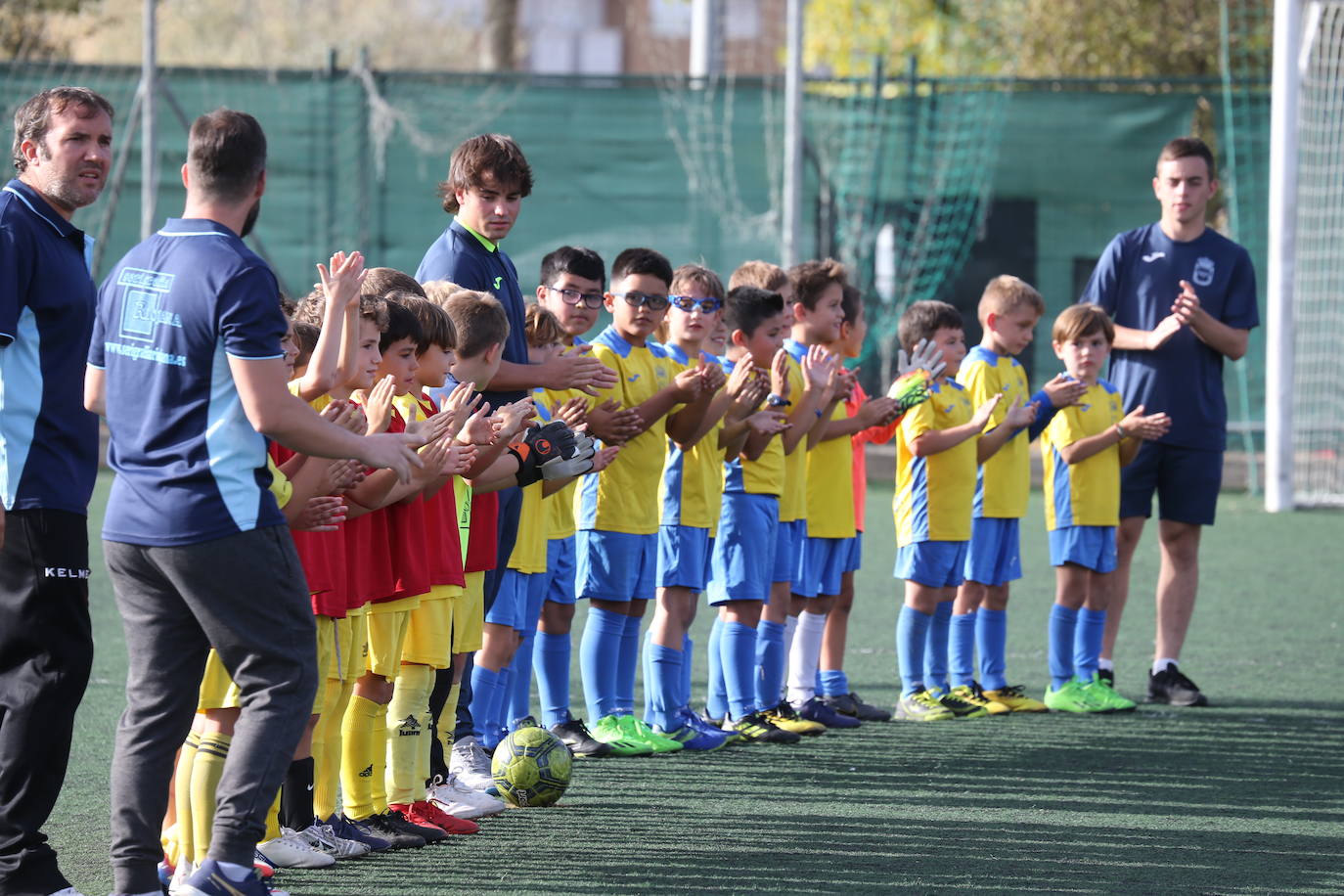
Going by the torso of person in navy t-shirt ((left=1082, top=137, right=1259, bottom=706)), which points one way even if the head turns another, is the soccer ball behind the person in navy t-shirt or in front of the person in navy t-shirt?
in front

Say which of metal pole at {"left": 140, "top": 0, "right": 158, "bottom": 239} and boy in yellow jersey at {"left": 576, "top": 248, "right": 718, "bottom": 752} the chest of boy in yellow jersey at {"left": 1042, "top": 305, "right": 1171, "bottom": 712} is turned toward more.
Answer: the boy in yellow jersey

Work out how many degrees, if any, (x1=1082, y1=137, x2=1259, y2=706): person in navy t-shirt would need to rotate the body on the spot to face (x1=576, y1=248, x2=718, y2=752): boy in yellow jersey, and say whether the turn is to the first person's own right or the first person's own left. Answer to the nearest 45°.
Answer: approximately 45° to the first person's own right

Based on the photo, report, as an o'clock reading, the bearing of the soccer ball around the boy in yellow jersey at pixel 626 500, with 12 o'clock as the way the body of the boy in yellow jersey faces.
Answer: The soccer ball is roughly at 2 o'clock from the boy in yellow jersey.

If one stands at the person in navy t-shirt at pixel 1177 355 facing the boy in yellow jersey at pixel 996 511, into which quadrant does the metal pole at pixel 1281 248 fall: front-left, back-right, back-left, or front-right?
back-right

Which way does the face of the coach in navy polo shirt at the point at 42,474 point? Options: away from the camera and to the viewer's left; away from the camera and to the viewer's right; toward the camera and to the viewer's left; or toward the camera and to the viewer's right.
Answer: toward the camera and to the viewer's right

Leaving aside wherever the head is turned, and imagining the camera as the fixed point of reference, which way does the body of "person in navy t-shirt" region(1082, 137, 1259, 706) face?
toward the camera
